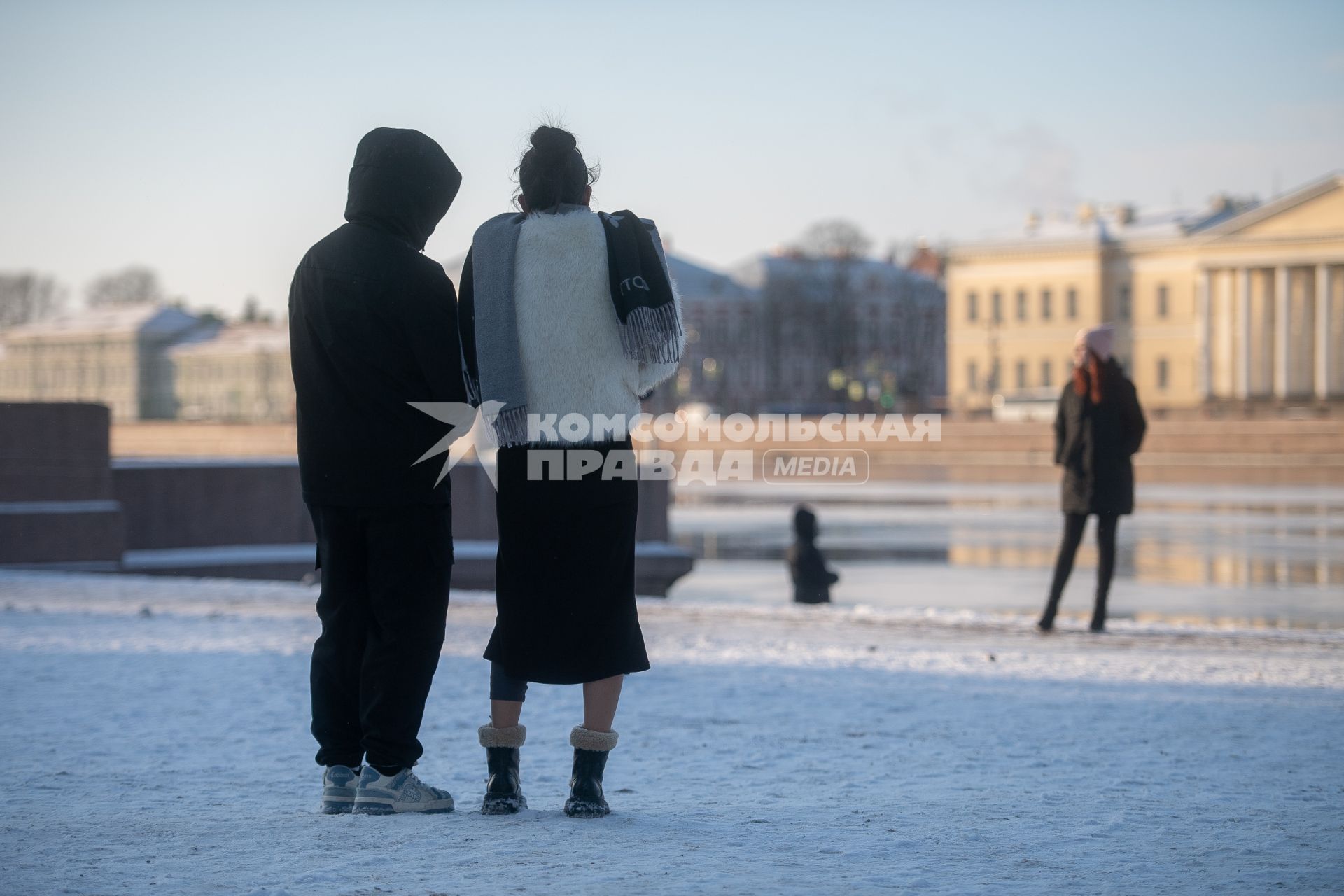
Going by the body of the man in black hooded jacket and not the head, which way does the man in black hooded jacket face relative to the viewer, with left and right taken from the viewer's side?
facing away from the viewer and to the right of the viewer

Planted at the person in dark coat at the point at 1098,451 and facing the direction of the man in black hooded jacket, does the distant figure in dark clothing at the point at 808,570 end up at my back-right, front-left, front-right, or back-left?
back-right

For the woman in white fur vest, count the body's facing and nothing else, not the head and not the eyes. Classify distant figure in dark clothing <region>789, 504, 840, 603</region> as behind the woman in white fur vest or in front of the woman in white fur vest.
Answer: in front

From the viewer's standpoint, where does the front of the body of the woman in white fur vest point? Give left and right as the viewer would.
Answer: facing away from the viewer

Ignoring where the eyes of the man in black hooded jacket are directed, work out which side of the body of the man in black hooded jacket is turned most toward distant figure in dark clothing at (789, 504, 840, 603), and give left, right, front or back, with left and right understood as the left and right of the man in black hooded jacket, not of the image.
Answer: front

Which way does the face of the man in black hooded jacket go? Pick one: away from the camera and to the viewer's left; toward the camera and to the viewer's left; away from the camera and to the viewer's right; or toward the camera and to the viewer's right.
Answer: away from the camera and to the viewer's right

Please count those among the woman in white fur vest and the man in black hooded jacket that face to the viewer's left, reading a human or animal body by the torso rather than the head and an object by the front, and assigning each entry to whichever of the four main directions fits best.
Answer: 0

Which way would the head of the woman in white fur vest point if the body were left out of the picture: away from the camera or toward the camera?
away from the camera

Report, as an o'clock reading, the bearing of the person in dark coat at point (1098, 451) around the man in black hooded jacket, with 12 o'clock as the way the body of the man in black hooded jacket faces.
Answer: The person in dark coat is roughly at 12 o'clock from the man in black hooded jacket.
